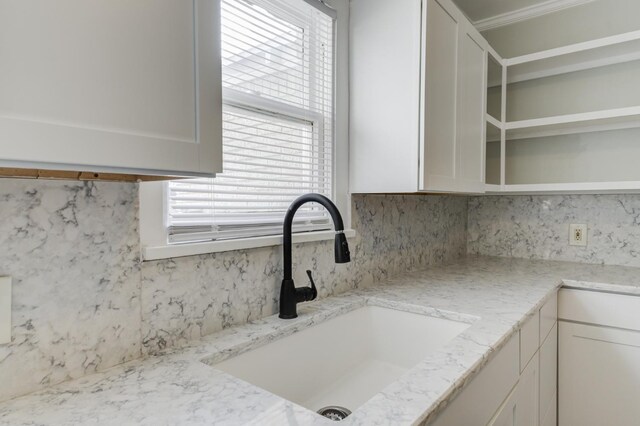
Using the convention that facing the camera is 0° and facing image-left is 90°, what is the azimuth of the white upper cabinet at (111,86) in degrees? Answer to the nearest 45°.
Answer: approximately 315°

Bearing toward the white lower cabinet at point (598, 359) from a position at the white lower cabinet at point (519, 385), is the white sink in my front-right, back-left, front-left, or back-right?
back-left

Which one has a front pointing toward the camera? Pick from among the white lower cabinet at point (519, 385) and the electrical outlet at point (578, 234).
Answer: the electrical outlet

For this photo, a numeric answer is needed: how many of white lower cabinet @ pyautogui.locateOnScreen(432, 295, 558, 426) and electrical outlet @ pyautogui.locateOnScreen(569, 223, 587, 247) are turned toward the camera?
1

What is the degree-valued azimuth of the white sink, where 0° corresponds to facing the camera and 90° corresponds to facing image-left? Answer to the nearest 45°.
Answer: approximately 315°

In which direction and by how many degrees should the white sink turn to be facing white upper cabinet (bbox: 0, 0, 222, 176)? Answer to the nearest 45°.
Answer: approximately 90° to its right

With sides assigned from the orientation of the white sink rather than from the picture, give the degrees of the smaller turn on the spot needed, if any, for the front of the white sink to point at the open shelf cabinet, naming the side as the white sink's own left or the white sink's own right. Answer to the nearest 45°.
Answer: approximately 90° to the white sink's own left

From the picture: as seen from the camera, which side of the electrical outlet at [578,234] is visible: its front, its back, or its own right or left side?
front

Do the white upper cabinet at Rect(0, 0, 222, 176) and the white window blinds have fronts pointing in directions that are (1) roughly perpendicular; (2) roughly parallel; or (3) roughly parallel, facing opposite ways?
roughly parallel

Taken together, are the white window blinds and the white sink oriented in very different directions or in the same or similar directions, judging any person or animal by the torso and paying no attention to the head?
same or similar directions
